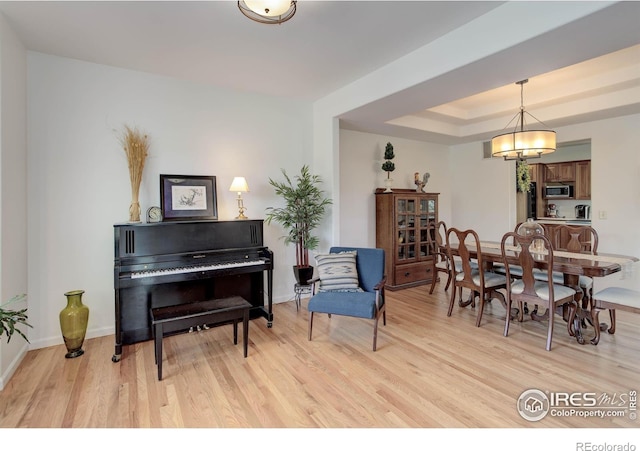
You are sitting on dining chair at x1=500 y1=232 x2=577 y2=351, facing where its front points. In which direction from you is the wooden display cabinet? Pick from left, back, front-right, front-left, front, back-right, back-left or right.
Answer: left

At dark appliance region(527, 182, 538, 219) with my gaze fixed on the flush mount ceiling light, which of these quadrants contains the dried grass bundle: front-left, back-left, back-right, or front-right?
front-right

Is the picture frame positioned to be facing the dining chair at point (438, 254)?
no

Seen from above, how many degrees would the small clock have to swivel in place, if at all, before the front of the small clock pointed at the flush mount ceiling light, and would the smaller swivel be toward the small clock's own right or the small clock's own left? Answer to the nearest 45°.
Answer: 0° — it already faces it

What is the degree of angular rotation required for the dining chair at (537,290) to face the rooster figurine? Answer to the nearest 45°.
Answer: approximately 90° to its left

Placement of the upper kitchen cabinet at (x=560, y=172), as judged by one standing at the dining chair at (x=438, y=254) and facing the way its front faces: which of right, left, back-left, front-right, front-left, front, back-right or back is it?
front

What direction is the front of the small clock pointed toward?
toward the camera

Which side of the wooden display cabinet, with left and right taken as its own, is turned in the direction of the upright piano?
right

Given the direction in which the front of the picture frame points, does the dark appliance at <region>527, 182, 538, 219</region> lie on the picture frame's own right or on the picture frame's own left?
on the picture frame's own left

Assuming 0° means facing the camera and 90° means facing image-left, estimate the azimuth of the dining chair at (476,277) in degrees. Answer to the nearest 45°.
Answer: approximately 225°

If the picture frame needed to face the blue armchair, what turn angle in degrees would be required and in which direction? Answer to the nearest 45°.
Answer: approximately 45° to its left

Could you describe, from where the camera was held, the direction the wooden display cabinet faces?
facing the viewer and to the right of the viewer

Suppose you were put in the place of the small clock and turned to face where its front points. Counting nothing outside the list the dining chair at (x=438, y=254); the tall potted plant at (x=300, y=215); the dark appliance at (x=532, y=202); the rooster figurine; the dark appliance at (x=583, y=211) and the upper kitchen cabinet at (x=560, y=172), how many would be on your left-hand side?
6

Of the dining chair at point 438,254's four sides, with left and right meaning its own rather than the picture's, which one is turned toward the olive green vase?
back

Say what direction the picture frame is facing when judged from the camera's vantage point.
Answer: facing the viewer
